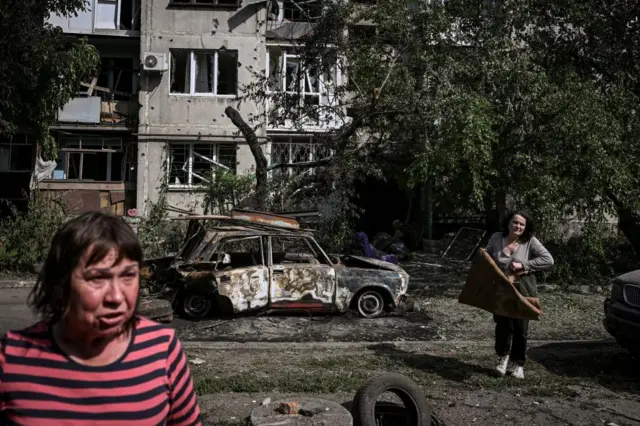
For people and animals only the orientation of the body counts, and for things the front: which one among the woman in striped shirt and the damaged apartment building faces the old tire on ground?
the damaged apartment building

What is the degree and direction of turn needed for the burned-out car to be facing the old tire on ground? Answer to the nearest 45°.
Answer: approximately 90° to its right

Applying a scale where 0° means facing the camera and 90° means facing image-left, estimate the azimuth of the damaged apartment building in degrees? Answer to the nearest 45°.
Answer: approximately 0°

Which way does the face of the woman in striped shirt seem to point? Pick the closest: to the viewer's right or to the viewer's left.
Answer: to the viewer's right

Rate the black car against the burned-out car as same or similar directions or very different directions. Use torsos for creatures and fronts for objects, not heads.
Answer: very different directions

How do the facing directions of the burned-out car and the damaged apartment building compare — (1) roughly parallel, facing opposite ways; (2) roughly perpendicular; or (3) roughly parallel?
roughly perpendicular

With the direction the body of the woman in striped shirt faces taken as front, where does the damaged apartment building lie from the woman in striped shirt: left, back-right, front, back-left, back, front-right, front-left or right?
back

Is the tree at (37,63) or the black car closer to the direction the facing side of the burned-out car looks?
the black car

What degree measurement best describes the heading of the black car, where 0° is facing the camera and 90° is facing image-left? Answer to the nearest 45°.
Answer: approximately 45°

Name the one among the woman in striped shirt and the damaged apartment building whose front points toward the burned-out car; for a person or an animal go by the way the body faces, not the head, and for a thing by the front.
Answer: the damaged apartment building

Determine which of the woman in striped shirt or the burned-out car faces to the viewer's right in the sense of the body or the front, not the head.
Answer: the burned-out car
